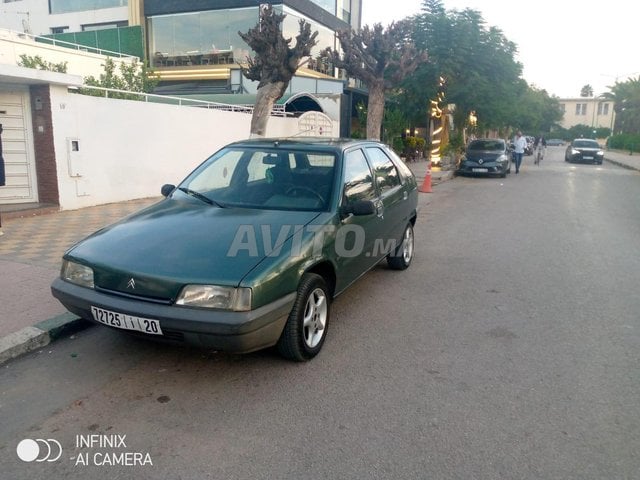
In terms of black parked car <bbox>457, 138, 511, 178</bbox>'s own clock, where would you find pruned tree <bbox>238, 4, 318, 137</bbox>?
The pruned tree is roughly at 1 o'clock from the black parked car.

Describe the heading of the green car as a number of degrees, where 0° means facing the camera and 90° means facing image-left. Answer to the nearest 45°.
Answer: approximately 45°

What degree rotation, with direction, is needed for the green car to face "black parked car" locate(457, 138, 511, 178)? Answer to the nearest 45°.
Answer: approximately 180°

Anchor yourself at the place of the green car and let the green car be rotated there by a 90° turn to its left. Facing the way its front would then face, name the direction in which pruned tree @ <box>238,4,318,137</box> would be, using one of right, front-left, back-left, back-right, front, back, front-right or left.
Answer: back-left

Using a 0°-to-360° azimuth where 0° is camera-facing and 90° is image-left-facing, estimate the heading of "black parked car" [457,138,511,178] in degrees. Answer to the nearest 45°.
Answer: approximately 0°

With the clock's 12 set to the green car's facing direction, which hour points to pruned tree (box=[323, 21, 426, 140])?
The pruned tree is roughly at 5 o'clock from the green car.
